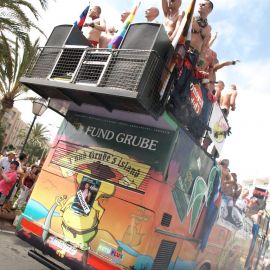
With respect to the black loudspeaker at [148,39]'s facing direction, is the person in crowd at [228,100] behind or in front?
behind

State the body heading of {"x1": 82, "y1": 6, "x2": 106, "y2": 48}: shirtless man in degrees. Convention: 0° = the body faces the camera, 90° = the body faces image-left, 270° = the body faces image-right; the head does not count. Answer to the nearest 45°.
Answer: approximately 45°

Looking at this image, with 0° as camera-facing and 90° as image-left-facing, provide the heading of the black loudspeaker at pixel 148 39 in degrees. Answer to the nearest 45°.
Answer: approximately 45°

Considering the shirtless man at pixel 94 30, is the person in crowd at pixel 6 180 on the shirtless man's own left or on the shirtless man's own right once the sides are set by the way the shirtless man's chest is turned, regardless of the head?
on the shirtless man's own right

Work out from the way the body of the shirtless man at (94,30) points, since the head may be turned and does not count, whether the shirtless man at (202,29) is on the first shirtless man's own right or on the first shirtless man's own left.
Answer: on the first shirtless man's own left

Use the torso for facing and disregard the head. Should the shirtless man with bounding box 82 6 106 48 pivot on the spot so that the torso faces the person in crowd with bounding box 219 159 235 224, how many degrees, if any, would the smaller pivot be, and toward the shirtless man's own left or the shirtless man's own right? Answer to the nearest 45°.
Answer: approximately 135° to the shirtless man's own left

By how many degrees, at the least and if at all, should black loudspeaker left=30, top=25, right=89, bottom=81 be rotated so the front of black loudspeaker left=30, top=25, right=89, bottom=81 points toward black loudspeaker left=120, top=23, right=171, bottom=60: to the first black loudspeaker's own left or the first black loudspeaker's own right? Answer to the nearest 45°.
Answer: approximately 90° to the first black loudspeaker's own left

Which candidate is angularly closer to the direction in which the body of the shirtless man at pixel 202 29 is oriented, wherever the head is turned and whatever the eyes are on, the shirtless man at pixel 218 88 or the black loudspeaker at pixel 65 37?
the black loudspeaker

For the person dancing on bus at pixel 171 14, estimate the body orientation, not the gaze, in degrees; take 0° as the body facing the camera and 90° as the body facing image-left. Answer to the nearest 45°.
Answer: approximately 0°
